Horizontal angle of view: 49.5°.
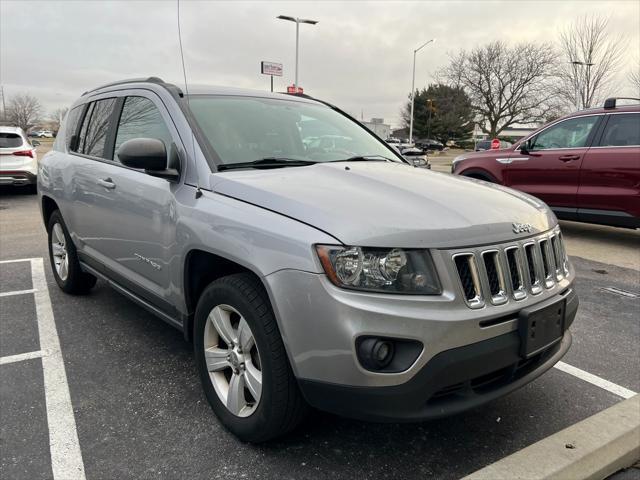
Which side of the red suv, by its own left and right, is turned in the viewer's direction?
left

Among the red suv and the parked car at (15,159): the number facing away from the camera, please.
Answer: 1

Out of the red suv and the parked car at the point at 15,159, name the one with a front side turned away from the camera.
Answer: the parked car

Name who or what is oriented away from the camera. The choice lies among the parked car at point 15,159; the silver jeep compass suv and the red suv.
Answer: the parked car

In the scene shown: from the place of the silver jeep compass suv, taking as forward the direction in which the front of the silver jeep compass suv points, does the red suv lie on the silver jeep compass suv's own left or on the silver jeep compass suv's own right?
on the silver jeep compass suv's own left

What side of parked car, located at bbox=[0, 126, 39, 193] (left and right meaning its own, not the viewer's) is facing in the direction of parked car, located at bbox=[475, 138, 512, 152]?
right

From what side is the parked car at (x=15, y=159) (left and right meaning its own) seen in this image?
back

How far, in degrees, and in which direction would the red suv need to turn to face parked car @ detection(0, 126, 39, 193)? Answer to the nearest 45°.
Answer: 0° — it already faces it

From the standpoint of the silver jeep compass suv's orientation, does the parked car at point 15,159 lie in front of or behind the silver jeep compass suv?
behind

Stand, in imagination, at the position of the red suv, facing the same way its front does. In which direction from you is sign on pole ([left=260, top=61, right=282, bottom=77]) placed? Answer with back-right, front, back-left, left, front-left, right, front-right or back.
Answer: front-right

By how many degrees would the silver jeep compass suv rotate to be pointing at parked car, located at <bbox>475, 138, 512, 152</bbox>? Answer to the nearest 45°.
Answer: approximately 135° to its left

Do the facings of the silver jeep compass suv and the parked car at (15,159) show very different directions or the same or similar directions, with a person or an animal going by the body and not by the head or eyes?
very different directions

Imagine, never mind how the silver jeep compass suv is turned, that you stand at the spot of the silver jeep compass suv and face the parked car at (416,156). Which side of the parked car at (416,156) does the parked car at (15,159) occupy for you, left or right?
left
